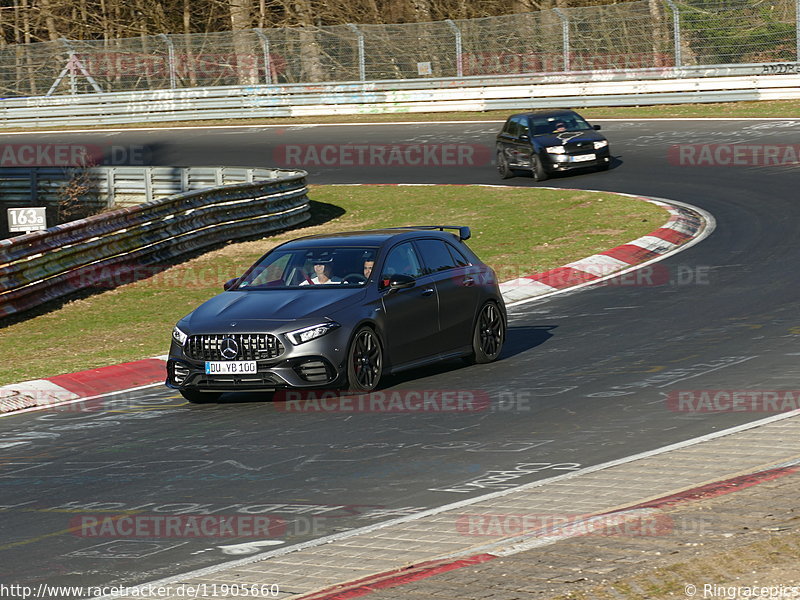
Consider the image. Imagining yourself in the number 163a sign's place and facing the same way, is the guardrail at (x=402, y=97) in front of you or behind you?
behind

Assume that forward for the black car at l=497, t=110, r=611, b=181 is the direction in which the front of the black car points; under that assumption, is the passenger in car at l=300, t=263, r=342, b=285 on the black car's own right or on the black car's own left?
on the black car's own right

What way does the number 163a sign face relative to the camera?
toward the camera

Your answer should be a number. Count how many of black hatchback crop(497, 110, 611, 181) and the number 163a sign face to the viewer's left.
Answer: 0

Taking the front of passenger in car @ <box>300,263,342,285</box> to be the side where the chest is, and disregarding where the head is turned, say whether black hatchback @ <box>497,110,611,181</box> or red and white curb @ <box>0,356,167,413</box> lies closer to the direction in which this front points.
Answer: the red and white curb

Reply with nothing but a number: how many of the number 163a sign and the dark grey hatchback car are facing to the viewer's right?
0

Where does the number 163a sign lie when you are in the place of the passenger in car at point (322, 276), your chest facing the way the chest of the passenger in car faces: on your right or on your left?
on your right

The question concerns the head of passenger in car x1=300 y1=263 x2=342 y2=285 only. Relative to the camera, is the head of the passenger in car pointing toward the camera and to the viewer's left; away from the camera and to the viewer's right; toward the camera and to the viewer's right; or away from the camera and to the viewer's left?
toward the camera and to the viewer's left

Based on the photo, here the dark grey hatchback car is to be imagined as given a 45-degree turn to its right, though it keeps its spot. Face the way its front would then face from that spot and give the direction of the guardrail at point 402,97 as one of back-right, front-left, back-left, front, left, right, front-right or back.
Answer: right

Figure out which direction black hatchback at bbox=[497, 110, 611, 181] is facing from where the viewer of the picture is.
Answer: facing the viewer and to the right of the viewer

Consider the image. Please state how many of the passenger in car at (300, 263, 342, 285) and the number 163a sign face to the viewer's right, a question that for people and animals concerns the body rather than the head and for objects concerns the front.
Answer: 0

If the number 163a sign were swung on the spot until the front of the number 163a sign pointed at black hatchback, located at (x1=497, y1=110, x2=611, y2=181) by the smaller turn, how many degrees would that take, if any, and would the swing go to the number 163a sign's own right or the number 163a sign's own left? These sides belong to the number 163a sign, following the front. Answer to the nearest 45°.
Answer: approximately 135° to the number 163a sign's own left

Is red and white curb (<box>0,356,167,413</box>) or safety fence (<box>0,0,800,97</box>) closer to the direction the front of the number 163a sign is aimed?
the red and white curb
